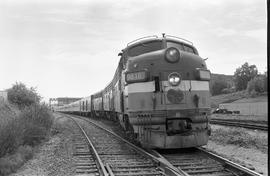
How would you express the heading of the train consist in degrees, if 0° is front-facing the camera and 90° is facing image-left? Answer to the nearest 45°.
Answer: approximately 315°

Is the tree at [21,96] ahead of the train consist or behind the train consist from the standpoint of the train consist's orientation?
behind
